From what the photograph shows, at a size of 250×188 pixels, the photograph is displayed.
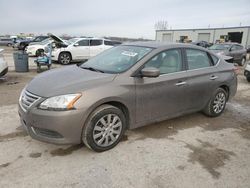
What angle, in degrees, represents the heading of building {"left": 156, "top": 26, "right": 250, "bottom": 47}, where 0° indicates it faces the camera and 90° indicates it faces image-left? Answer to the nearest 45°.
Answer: approximately 45°

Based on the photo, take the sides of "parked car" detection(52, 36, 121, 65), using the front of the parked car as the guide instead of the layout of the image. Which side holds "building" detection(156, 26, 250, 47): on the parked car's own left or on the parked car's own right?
on the parked car's own right

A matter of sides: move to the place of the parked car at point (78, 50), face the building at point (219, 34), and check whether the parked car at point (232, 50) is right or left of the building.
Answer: right

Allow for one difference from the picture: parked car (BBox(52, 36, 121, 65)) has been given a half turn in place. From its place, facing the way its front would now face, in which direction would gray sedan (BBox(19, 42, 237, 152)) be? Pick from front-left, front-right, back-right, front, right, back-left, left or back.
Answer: right

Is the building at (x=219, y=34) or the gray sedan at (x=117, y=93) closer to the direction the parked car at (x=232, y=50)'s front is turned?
the gray sedan

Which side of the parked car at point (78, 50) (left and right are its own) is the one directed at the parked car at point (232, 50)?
back

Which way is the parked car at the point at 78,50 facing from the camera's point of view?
to the viewer's left
